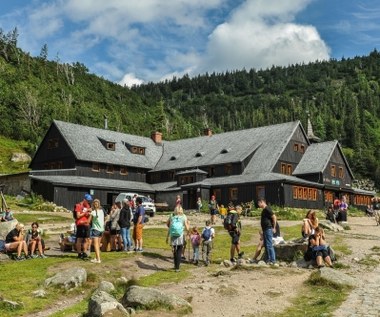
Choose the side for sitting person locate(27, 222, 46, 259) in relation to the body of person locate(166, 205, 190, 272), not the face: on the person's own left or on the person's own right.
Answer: on the person's own left

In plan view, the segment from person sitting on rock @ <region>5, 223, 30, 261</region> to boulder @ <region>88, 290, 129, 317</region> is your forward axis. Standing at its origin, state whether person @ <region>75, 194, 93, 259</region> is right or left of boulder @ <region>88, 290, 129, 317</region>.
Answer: left

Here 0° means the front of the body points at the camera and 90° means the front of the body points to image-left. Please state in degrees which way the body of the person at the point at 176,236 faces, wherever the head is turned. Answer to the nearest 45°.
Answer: approximately 180°

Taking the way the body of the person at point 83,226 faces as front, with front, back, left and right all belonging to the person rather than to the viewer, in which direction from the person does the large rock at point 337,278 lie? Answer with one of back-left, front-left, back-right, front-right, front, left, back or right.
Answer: front

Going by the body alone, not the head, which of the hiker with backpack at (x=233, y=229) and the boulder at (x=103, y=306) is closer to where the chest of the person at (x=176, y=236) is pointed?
the hiker with backpack

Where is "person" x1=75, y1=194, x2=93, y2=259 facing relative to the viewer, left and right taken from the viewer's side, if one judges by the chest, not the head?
facing the viewer and to the right of the viewer

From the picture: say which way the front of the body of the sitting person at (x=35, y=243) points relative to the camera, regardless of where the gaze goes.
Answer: toward the camera

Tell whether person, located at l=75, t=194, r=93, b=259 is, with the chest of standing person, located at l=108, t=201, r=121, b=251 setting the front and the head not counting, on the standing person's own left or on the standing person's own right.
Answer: on the standing person's own right

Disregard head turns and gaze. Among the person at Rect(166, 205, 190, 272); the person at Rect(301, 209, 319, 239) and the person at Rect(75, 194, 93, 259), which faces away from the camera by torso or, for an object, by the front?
the person at Rect(166, 205, 190, 272)
